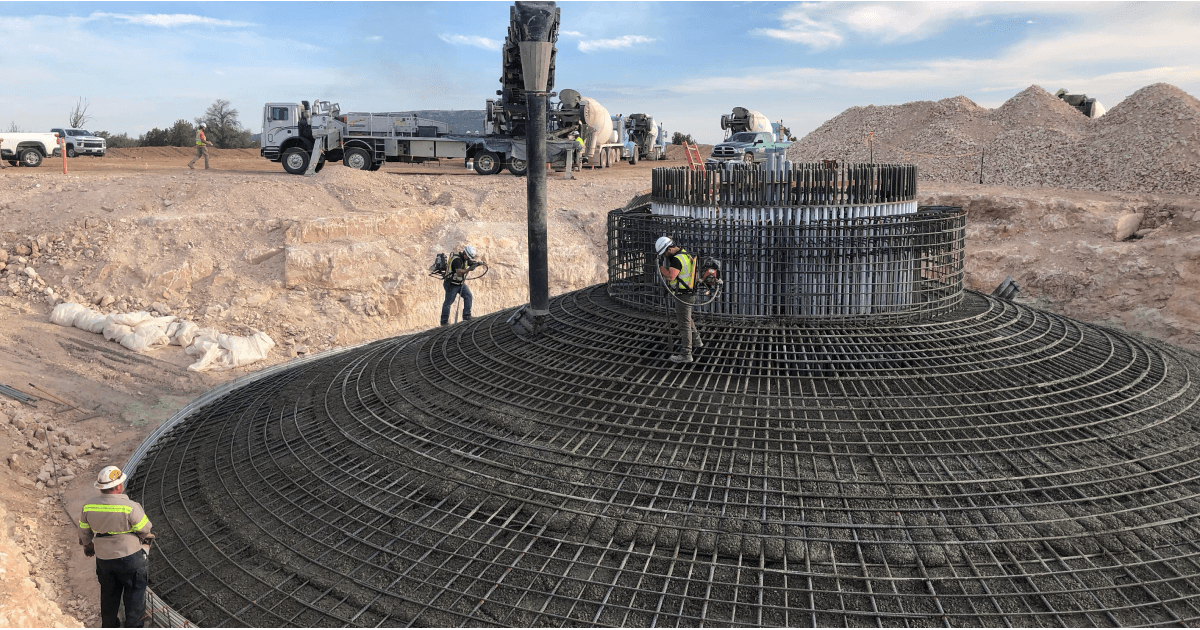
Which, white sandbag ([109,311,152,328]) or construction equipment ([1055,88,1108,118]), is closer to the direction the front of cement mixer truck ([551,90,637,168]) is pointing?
the construction equipment

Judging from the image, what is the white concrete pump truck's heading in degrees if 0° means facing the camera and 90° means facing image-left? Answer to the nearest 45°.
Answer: approximately 90°

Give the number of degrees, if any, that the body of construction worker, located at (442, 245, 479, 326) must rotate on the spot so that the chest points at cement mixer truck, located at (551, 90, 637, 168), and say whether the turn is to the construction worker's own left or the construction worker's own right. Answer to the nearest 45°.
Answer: approximately 90° to the construction worker's own left

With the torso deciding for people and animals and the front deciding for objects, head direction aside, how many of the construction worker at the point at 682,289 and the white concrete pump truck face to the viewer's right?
0

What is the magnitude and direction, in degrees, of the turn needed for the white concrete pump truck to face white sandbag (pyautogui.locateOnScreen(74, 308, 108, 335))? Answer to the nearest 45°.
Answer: approximately 90° to its left

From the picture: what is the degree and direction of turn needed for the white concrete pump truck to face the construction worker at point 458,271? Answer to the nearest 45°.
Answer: approximately 90° to its left

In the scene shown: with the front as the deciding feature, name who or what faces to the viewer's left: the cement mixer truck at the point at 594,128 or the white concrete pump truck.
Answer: the white concrete pump truck

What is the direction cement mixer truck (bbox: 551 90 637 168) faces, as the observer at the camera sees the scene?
facing away from the viewer and to the right of the viewer

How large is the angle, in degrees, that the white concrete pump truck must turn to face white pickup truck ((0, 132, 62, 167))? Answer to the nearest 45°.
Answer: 0° — it already faces it
